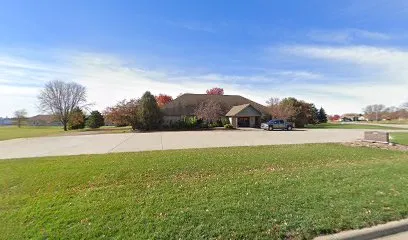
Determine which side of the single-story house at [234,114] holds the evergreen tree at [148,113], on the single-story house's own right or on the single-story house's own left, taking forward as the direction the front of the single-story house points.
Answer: on the single-story house's own right

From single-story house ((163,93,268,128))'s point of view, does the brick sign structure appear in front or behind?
in front

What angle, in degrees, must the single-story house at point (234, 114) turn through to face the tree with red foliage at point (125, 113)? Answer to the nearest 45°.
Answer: approximately 90° to its right

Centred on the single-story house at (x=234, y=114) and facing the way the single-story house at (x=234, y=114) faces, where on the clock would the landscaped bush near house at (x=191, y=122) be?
The landscaped bush near house is roughly at 2 o'clock from the single-story house.

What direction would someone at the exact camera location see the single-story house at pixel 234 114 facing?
facing the viewer

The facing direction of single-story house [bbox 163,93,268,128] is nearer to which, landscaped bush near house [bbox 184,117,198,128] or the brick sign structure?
the brick sign structure

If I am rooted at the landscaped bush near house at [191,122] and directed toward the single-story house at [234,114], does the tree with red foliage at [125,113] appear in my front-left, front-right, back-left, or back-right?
back-left
